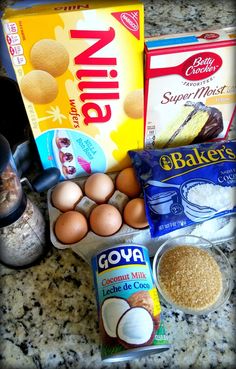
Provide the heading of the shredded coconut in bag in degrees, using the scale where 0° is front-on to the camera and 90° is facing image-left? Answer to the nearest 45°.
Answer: approximately 0°

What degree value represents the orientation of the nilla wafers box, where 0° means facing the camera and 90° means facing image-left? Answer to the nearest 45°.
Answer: approximately 0°

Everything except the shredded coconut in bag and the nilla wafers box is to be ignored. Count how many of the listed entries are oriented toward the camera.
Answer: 2
